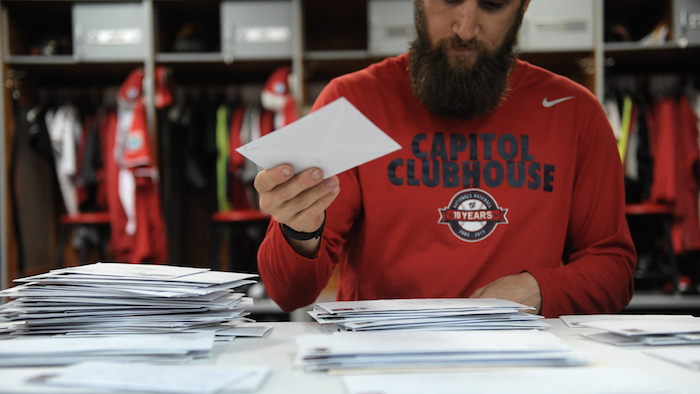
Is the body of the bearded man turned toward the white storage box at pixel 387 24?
no

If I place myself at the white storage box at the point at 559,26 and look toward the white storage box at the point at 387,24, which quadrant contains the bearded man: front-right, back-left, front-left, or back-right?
front-left

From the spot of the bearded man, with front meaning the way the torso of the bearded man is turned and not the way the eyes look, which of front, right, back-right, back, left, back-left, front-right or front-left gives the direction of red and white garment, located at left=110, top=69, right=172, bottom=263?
back-right

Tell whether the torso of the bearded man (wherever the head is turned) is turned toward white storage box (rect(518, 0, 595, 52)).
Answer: no

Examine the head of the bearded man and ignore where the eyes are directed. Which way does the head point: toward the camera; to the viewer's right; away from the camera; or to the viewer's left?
toward the camera

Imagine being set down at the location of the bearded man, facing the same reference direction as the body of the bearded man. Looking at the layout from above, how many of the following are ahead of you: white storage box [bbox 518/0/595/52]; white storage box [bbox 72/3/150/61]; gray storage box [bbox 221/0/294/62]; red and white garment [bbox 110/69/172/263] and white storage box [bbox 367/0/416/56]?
0

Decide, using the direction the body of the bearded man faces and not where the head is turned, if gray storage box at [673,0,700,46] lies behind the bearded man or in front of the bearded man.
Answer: behind

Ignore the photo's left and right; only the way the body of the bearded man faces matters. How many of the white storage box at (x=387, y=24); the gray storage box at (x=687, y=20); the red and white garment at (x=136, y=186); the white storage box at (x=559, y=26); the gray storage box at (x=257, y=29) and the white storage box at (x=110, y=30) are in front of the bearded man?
0

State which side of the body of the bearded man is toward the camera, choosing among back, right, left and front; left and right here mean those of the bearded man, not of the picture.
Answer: front

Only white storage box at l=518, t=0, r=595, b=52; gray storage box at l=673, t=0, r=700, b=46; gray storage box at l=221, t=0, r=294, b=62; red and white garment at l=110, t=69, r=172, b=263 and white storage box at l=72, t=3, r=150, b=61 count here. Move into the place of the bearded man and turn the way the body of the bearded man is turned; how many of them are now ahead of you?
0

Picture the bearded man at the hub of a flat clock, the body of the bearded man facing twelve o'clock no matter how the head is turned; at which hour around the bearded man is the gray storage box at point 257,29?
The gray storage box is roughly at 5 o'clock from the bearded man.

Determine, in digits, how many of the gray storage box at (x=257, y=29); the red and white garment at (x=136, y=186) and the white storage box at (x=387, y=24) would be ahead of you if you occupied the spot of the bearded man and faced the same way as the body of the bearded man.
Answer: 0

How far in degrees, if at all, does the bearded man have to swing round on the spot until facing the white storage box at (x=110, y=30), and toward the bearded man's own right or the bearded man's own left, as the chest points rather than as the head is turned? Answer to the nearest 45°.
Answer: approximately 135° to the bearded man's own right
